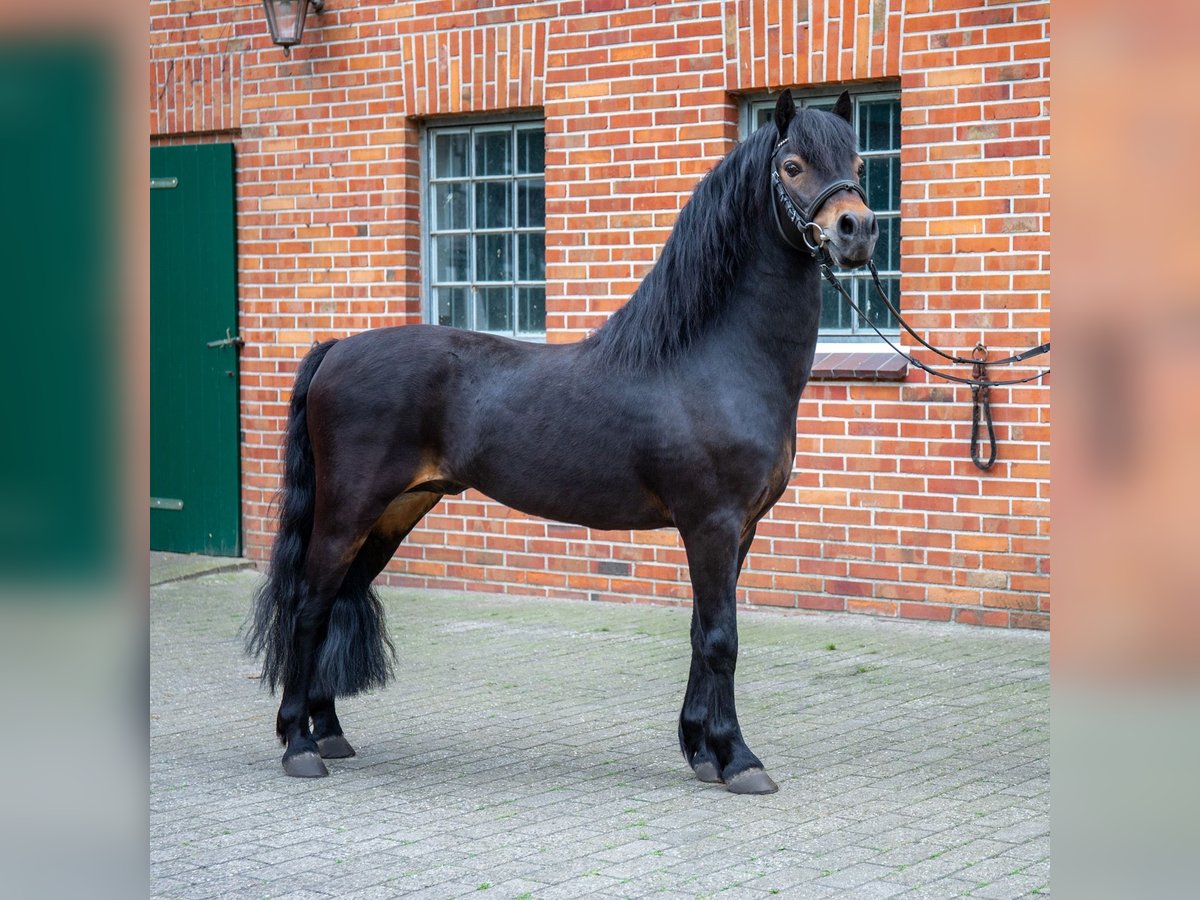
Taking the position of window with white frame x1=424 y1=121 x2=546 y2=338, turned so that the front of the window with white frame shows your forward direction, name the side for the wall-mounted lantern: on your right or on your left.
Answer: on your right

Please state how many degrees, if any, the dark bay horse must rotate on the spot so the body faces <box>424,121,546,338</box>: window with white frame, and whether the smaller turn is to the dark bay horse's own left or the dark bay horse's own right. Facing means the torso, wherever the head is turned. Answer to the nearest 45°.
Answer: approximately 90° to the dark bay horse's own left

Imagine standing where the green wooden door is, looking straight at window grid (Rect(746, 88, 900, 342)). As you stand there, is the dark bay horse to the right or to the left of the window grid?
right

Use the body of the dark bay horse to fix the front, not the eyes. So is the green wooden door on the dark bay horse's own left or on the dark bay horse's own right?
on the dark bay horse's own left

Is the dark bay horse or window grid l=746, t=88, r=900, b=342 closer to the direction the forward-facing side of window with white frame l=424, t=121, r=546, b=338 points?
the dark bay horse

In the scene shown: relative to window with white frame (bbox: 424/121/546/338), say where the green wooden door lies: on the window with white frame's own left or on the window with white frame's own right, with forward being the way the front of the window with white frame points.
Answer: on the window with white frame's own right

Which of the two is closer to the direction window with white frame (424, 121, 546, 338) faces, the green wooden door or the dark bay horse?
the dark bay horse

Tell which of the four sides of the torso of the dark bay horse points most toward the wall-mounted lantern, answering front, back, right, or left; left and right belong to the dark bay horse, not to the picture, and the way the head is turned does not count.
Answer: left

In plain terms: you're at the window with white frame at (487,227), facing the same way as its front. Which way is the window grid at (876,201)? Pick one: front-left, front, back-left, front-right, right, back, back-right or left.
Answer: front-left

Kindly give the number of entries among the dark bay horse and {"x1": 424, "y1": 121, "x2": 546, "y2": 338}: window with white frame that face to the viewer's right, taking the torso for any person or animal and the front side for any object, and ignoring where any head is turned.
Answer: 1

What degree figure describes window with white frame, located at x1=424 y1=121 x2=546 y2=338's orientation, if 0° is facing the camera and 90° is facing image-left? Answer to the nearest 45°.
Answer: approximately 0°

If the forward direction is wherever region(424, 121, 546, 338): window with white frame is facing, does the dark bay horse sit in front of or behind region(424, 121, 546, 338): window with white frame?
in front

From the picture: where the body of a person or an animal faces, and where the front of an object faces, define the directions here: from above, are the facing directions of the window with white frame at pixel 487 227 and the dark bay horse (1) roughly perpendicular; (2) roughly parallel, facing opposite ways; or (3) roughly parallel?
roughly perpendicular

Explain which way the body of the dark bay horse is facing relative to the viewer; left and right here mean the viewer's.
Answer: facing to the right of the viewer
